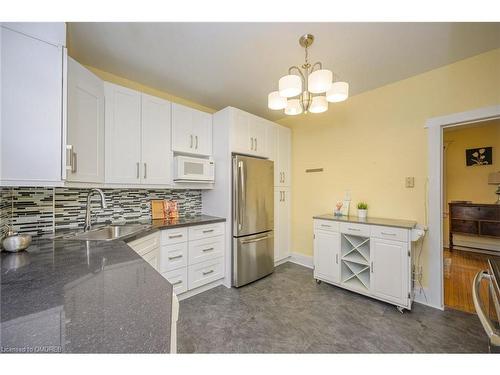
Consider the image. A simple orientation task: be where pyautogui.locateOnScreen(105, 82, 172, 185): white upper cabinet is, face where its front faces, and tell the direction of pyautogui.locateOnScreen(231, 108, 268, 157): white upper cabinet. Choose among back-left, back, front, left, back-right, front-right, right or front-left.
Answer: front-left

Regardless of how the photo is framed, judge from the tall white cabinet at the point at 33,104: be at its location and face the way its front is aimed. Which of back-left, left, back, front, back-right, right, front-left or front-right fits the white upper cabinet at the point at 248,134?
front

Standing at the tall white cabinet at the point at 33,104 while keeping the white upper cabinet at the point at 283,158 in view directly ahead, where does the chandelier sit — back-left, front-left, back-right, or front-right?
front-right

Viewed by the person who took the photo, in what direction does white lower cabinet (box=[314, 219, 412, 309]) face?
facing the viewer and to the left of the viewer

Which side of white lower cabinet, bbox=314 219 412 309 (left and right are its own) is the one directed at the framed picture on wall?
back

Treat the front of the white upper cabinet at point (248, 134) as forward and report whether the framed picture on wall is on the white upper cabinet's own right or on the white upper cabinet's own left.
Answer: on the white upper cabinet's own left

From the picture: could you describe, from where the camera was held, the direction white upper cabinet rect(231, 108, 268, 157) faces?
facing the viewer and to the right of the viewer

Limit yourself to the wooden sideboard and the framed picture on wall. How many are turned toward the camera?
2

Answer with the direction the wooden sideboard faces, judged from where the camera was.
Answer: facing the viewer

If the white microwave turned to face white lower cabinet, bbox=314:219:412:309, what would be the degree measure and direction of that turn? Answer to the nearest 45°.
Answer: approximately 45° to its left

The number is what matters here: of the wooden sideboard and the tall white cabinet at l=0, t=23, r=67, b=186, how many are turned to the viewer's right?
1

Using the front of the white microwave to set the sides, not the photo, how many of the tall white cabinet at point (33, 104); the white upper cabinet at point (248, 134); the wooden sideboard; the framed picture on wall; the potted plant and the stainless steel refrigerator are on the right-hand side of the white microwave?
1

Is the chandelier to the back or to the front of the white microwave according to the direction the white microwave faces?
to the front

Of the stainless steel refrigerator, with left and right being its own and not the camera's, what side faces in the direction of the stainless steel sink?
right

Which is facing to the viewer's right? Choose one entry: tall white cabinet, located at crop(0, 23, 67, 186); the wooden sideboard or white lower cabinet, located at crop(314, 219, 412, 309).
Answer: the tall white cabinet

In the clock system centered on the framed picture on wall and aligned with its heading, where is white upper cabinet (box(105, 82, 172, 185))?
The white upper cabinet is roughly at 1 o'clock from the framed picture on wall.

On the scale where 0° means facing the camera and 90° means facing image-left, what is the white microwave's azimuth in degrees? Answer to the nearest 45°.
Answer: approximately 315°
